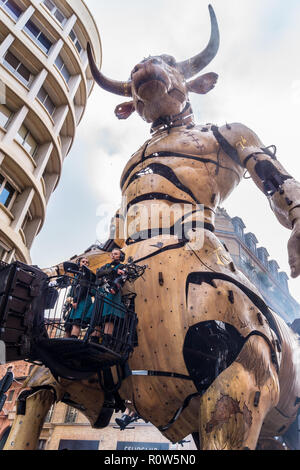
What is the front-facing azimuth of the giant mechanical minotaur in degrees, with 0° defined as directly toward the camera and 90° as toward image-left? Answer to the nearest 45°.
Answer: approximately 45°
